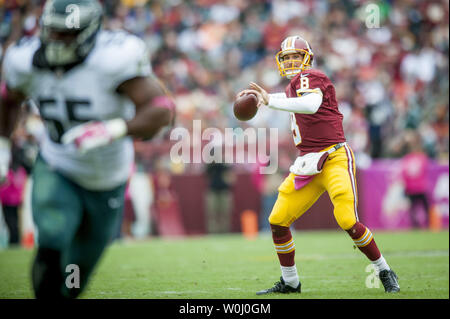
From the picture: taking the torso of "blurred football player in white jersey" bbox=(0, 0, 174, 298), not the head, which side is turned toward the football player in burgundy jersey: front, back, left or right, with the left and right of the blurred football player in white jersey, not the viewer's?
back

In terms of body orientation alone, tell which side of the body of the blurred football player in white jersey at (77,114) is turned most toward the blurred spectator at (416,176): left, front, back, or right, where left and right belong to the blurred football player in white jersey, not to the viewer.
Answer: back

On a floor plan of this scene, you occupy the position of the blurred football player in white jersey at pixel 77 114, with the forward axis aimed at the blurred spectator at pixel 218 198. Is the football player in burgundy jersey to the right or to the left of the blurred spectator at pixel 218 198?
right

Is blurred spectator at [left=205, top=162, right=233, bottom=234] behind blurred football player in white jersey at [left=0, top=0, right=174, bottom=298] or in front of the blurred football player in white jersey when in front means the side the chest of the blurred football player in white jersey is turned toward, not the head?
behind

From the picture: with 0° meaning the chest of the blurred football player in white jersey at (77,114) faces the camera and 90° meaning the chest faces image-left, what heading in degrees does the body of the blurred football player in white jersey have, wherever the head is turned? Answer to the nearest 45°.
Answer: approximately 45°

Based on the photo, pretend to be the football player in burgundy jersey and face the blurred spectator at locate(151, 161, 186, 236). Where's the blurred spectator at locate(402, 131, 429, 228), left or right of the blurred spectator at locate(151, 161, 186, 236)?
right

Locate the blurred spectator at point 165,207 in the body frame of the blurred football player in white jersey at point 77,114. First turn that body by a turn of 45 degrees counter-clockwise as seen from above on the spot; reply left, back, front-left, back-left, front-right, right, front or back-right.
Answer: back

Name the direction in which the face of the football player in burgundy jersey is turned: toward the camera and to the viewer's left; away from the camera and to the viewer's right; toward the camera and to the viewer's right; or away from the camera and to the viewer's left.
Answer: toward the camera and to the viewer's left
